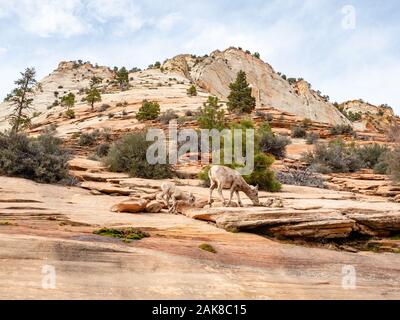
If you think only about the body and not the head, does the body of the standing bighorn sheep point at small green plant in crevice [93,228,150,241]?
no

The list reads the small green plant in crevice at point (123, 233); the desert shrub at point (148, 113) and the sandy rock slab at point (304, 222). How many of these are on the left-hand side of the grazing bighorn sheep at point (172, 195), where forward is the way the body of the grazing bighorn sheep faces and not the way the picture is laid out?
1

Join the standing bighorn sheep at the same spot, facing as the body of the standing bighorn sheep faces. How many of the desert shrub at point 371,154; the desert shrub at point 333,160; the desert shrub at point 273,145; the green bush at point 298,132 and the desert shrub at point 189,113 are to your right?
0

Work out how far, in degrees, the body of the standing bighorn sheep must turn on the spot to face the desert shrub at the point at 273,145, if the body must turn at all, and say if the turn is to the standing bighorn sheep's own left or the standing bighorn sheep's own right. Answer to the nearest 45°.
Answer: approximately 90° to the standing bighorn sheep's own left

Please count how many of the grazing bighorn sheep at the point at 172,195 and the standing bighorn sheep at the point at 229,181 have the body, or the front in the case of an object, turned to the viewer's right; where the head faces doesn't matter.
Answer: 2

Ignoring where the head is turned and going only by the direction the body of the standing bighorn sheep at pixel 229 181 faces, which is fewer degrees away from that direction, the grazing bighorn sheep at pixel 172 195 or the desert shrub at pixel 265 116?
the desert shrub

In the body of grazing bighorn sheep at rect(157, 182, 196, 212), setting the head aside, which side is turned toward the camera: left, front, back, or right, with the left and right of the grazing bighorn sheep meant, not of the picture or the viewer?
right

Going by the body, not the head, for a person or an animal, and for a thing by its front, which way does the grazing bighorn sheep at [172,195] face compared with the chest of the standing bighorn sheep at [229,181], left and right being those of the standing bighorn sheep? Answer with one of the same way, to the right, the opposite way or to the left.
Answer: the same way

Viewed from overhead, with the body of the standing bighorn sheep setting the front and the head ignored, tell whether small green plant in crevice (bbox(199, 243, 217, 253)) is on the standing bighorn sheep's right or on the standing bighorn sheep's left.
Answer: on the standing bighorn sheep's right

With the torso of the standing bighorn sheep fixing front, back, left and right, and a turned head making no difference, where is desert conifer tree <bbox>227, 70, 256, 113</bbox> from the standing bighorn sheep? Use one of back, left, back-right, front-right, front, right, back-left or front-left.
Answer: left

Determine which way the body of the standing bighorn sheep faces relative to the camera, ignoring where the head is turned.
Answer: to the viewer's right

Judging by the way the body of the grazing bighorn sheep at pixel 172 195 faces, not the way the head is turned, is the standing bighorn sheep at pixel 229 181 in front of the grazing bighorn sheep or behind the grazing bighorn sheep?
in front

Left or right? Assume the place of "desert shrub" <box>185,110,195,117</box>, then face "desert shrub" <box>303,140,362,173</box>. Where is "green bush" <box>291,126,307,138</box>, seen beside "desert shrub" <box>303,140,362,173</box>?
left

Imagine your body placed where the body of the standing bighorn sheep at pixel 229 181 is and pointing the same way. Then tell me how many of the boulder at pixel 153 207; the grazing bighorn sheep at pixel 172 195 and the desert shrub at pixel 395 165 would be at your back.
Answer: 2

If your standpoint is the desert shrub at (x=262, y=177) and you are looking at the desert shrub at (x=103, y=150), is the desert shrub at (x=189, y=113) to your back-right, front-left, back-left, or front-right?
front-right

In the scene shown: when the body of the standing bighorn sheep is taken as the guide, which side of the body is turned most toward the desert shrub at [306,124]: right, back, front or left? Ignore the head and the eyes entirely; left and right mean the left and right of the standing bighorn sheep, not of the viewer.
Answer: left
